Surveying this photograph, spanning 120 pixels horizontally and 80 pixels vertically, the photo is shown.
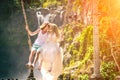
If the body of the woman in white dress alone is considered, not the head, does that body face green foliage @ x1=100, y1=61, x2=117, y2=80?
no

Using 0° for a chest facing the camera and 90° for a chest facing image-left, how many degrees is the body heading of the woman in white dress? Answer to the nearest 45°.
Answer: approximately 45°

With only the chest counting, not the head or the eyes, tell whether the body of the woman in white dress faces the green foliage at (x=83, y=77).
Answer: no

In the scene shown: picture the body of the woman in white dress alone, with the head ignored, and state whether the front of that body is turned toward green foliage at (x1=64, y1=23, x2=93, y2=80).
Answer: no
